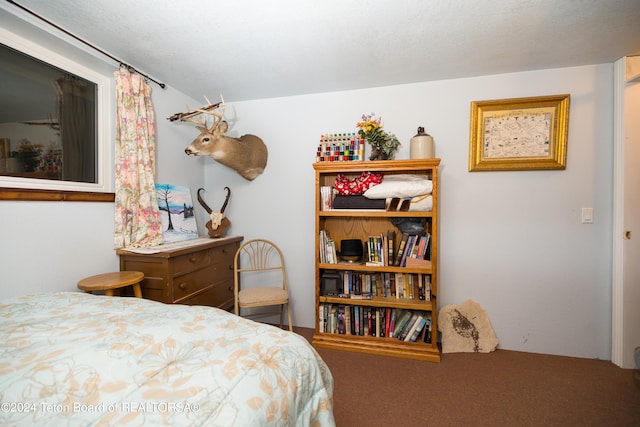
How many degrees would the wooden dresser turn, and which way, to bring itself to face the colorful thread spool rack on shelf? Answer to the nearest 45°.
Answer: approximately 45° to its left

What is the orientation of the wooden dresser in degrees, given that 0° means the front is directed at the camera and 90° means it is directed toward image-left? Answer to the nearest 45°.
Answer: approximately 315°

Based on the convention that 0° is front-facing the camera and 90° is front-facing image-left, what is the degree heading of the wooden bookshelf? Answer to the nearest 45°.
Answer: approximately 45°

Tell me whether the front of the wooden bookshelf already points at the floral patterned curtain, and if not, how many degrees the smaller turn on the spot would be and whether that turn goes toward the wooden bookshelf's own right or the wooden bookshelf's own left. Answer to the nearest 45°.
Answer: approximately 45° to the wooden bookshelf's own right
